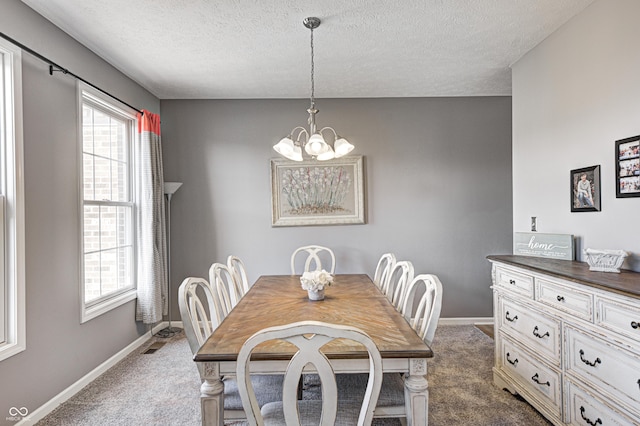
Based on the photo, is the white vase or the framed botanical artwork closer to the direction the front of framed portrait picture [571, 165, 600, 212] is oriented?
the white vase

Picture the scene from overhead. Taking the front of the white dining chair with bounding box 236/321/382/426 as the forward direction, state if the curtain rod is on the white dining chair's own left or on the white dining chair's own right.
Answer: on the white dining chair's own left

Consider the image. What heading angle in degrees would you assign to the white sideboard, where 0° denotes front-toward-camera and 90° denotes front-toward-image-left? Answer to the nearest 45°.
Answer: approximately 45°

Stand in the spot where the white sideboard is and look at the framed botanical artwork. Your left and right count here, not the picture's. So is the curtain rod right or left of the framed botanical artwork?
left

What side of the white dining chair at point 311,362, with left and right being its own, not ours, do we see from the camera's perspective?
back

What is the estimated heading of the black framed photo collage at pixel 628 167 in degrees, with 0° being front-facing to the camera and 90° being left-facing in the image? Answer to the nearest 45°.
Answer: approximately 45°

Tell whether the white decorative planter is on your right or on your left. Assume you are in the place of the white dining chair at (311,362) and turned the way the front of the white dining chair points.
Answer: on your right

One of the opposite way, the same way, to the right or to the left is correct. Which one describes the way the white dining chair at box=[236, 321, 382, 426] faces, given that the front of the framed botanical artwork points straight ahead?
the opposite way

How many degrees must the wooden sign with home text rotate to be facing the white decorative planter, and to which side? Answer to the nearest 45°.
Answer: approximately 90° to its left
